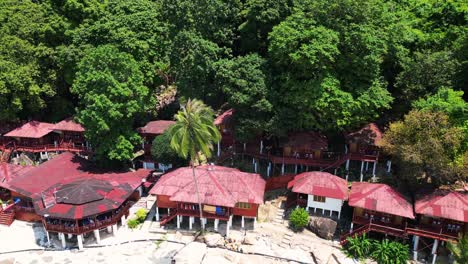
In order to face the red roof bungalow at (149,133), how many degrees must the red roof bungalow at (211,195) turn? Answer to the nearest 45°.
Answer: approximately 135° to its right

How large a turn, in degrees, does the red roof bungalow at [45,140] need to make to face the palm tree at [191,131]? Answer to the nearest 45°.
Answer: approximately 45° to its left

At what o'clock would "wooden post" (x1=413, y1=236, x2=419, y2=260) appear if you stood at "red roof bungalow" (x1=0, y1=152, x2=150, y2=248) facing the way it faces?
The wooden post is roughly at 10 o'clock from the red roof bungalow.

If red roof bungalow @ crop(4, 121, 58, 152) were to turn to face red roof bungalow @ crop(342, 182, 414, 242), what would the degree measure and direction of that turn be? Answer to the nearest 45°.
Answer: approximately 45° to its left

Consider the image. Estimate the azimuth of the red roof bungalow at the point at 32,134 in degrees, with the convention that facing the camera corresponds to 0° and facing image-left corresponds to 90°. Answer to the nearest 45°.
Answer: approximately 0°
